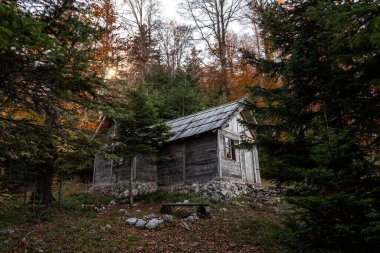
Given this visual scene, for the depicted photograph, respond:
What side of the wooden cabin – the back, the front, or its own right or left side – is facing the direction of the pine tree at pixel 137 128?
right

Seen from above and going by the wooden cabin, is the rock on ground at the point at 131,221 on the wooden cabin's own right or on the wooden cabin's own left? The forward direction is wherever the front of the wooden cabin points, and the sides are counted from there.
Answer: on the wooden cabin's own right

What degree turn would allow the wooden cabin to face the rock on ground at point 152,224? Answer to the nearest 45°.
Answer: approximately 90° to its right

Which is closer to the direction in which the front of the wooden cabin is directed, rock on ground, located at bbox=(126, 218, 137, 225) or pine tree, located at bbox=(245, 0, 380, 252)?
the pine tree

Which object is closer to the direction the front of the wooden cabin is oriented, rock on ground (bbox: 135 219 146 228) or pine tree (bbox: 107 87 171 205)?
the rock on ground

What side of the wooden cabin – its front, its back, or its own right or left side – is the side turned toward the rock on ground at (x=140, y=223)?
right

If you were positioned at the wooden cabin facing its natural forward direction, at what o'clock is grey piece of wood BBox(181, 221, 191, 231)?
The grey piece of wood is roughly at 2 o'clock from the wooden cabin.

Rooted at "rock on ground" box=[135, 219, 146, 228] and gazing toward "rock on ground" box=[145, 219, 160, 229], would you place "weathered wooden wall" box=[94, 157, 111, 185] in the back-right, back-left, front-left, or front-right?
back-left

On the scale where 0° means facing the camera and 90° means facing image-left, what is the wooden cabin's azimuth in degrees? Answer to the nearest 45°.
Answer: approximately 315°
